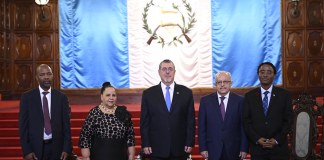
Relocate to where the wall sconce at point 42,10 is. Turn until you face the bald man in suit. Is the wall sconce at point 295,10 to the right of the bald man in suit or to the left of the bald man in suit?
left

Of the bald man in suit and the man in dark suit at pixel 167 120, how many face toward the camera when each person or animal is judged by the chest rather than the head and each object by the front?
2

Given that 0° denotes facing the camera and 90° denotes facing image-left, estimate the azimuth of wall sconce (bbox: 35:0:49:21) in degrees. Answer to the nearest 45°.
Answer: approximately 0°

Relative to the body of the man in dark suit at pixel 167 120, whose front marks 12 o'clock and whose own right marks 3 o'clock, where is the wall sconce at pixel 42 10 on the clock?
The wall sconce is roughly at 5 o'clock from the man in dark suit.

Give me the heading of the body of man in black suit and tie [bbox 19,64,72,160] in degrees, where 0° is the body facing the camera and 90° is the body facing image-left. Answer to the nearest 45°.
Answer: approximately 0°

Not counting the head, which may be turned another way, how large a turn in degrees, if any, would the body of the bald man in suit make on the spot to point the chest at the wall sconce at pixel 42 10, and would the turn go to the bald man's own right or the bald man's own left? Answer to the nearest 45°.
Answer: approximately 135° to the bald man's own right

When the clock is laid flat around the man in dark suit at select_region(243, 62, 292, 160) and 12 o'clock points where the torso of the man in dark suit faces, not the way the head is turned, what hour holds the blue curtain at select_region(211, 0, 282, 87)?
The blue curtain is roughly at 6 o'clock from the man in dark suit.

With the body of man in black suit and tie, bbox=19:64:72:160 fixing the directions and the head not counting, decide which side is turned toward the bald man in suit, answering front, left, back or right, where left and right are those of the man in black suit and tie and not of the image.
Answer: left
